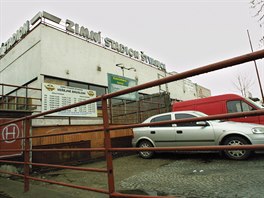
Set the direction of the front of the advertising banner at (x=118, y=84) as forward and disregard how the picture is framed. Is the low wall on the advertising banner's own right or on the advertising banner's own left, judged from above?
on the advertising banner's own right

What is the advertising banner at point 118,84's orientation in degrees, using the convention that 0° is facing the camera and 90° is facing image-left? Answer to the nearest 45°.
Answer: approximately 315°

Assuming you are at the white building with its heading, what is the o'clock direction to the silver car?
The silver car is roughly at 12 o'clock from the white building.
